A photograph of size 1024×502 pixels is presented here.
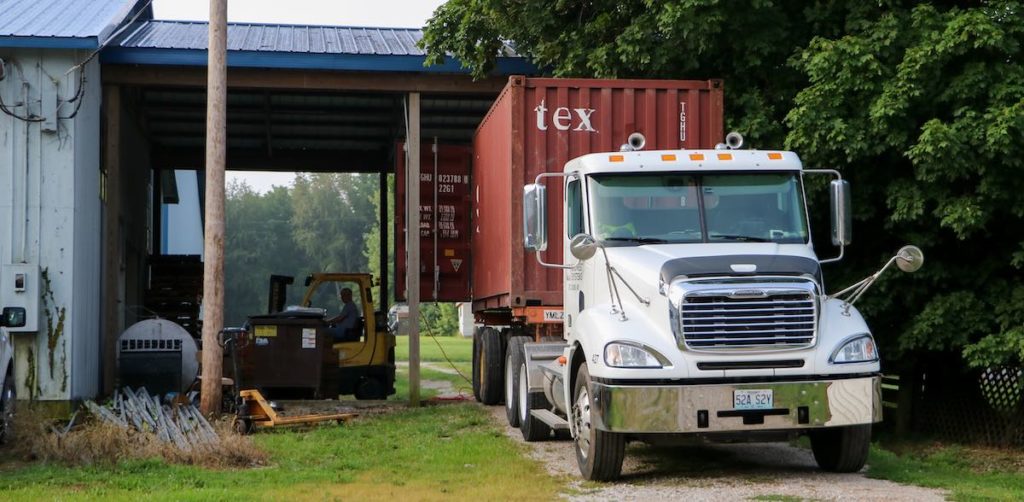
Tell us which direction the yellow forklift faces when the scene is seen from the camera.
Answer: facing to the left of the viewer

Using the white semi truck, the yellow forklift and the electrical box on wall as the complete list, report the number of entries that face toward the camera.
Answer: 2

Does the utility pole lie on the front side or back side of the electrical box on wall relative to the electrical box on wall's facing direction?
on the front side

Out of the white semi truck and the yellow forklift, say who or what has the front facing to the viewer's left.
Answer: the yellow forklift

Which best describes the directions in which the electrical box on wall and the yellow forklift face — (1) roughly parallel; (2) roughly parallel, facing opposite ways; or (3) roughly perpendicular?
roughly perpendicular

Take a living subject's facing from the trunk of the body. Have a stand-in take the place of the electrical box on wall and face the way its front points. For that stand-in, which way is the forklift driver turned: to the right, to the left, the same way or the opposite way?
to the right

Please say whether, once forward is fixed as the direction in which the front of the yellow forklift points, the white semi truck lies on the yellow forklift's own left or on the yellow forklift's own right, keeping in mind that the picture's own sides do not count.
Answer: on the yellow forklift's own left

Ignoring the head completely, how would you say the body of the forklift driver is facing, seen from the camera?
to the viewer's left

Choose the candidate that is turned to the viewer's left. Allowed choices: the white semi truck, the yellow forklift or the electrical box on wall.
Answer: the yellow forklift

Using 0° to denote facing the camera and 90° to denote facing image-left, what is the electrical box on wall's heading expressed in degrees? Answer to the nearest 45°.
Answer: approximately 0°

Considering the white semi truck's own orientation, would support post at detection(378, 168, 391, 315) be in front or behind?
behind

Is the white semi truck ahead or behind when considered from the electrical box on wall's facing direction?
ahead

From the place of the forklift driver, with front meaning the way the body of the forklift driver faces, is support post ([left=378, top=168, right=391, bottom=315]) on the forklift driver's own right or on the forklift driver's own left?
on the forklift driver's own right
